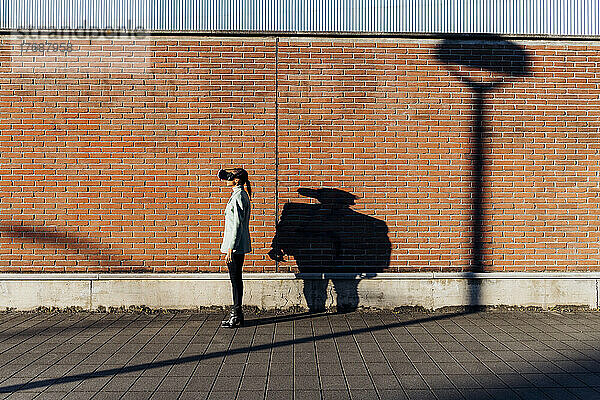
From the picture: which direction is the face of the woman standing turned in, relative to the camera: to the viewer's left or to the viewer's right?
to the viewer's left

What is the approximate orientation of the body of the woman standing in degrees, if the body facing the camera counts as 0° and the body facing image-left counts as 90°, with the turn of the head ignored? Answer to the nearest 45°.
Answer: approximately 90°
